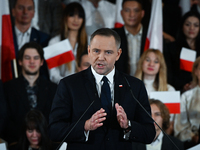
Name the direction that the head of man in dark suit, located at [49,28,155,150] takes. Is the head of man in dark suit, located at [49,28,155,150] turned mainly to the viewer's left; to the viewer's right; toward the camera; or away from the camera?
toward the camera

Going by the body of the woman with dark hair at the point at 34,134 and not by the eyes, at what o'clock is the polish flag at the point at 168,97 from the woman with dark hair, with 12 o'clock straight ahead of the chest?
The polish flag is roughly at 9 o'clock from the woman with dark hair.

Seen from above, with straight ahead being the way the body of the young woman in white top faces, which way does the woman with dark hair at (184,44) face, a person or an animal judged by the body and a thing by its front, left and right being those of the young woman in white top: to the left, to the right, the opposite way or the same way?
the same way

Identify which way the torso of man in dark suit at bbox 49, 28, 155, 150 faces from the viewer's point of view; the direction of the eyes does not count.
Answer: toward the camera

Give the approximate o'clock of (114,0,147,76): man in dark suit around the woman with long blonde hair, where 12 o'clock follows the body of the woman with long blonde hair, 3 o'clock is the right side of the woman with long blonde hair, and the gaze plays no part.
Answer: The man in dark suit is roughly at 5 o'clock from the woman with long blonde hair.

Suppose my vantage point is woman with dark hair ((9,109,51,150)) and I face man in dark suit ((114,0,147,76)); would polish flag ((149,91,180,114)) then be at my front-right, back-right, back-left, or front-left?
front-right

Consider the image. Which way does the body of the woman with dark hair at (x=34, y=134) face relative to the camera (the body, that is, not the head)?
toward the camera

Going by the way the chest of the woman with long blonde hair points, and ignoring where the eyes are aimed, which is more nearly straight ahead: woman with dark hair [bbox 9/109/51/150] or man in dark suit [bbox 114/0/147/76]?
the woman with dark hair

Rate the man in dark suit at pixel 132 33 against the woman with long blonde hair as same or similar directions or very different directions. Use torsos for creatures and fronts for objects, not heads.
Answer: same or similar directions

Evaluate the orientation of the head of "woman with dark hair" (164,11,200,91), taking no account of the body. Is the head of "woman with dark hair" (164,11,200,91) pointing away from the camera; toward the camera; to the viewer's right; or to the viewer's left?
toward the camera

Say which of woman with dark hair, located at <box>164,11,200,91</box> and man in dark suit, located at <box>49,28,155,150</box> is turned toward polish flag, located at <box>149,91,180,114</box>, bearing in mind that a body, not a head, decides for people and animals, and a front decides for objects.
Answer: the woman with dark hair

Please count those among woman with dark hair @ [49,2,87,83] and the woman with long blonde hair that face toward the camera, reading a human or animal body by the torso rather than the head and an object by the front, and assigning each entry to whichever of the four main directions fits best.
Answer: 2

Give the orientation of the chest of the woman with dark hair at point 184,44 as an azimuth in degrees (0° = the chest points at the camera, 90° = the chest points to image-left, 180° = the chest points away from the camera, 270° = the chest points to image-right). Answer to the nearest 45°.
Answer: approximately 0°

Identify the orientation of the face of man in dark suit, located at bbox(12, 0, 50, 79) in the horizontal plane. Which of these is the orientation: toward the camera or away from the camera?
toward the camera

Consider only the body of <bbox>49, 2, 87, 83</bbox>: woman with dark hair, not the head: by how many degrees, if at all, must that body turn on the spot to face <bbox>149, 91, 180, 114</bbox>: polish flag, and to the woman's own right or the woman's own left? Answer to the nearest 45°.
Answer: approximately 45° to the woman's own left

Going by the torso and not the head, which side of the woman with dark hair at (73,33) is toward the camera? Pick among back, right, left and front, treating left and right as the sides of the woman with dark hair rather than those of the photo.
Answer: front
